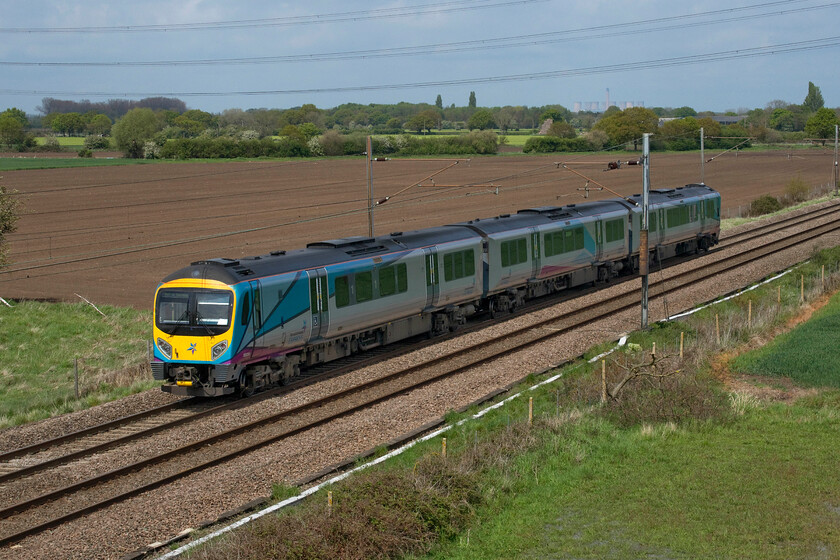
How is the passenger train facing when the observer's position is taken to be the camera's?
facing the viewer and to the left of the viewer
